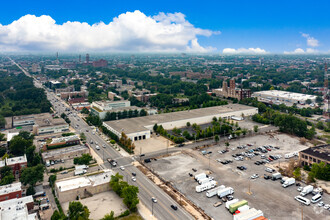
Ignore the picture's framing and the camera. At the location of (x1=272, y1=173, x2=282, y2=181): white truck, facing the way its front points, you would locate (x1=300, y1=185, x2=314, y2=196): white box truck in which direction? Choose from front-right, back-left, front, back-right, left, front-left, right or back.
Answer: left

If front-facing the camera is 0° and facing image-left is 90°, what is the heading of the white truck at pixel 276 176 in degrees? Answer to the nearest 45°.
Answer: approximately 45°

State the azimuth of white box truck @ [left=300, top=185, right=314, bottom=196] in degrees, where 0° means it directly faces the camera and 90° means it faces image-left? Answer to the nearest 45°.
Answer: approximately 45°

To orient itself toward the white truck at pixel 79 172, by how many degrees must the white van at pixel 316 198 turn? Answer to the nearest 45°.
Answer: approximately 45° to its right

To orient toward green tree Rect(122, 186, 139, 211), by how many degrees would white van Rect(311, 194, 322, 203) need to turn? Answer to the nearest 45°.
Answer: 0° — it already faces it

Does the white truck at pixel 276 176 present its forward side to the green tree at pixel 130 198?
yes

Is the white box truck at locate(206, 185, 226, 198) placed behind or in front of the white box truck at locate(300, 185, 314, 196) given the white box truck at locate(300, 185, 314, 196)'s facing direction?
in front

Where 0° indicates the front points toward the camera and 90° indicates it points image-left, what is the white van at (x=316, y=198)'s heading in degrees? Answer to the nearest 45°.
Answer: approximately 45°
